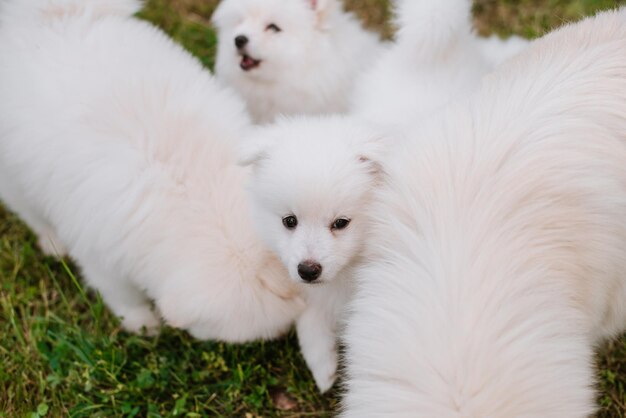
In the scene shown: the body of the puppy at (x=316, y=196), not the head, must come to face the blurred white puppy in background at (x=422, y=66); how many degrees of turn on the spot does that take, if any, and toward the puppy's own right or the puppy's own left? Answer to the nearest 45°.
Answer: approximately 180°

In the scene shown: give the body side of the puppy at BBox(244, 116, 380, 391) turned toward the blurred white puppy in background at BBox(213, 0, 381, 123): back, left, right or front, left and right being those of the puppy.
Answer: back

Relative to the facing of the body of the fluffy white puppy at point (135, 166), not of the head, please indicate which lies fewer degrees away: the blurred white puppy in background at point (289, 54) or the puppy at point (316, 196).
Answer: the puppy

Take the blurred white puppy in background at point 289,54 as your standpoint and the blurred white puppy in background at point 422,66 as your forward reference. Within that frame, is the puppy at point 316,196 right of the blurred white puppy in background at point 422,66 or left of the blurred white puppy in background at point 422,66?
right

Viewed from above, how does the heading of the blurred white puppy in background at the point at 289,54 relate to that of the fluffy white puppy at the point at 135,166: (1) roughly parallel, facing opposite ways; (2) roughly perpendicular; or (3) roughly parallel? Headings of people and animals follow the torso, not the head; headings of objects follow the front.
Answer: roughly perpendicular

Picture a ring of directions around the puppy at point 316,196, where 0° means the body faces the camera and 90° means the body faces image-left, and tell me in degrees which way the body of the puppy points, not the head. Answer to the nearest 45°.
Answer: approximately 0°

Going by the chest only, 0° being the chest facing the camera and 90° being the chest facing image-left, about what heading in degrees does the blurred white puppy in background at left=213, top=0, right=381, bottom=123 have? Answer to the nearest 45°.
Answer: approximately 45°

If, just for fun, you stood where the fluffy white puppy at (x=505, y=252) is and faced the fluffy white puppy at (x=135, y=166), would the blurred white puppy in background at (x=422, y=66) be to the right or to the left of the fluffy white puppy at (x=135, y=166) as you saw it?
right

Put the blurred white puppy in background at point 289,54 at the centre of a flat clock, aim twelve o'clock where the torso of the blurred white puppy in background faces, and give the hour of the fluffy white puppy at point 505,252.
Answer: The fluffy white puppy is roughly at 10 o'clock from the blurred white puppy in background.
